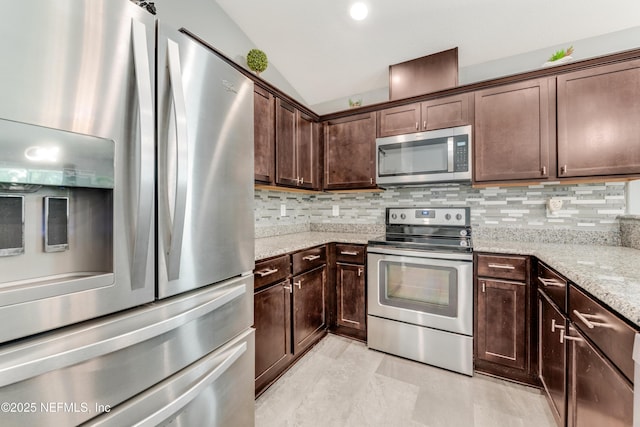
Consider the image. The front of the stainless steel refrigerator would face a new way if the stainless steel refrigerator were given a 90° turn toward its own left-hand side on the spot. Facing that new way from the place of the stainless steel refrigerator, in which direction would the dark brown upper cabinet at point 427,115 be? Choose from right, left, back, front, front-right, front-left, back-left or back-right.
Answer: front-right

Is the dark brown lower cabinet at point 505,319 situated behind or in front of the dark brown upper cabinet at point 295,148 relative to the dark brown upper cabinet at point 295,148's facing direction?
in front

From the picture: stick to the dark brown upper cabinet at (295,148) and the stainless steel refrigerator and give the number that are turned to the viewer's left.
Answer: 0

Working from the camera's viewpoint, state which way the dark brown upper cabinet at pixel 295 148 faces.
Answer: facing the viewer and to the right of the viewer

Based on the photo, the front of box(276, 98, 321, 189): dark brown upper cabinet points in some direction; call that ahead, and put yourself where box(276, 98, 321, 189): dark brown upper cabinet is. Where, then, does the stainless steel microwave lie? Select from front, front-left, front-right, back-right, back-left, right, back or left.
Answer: front-left

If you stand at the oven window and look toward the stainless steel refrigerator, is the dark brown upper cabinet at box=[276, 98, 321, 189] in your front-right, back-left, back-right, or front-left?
front-right

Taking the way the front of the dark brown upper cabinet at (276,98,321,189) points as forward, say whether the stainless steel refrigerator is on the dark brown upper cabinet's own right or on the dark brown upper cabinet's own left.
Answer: on the dark brown upper cabinet's own right

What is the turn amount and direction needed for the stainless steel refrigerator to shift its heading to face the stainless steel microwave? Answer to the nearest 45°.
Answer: approximately 45° to its left

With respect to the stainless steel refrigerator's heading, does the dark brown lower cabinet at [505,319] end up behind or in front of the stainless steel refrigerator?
in front

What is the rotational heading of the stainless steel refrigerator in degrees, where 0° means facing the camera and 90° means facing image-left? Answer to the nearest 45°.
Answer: approximately 315°
